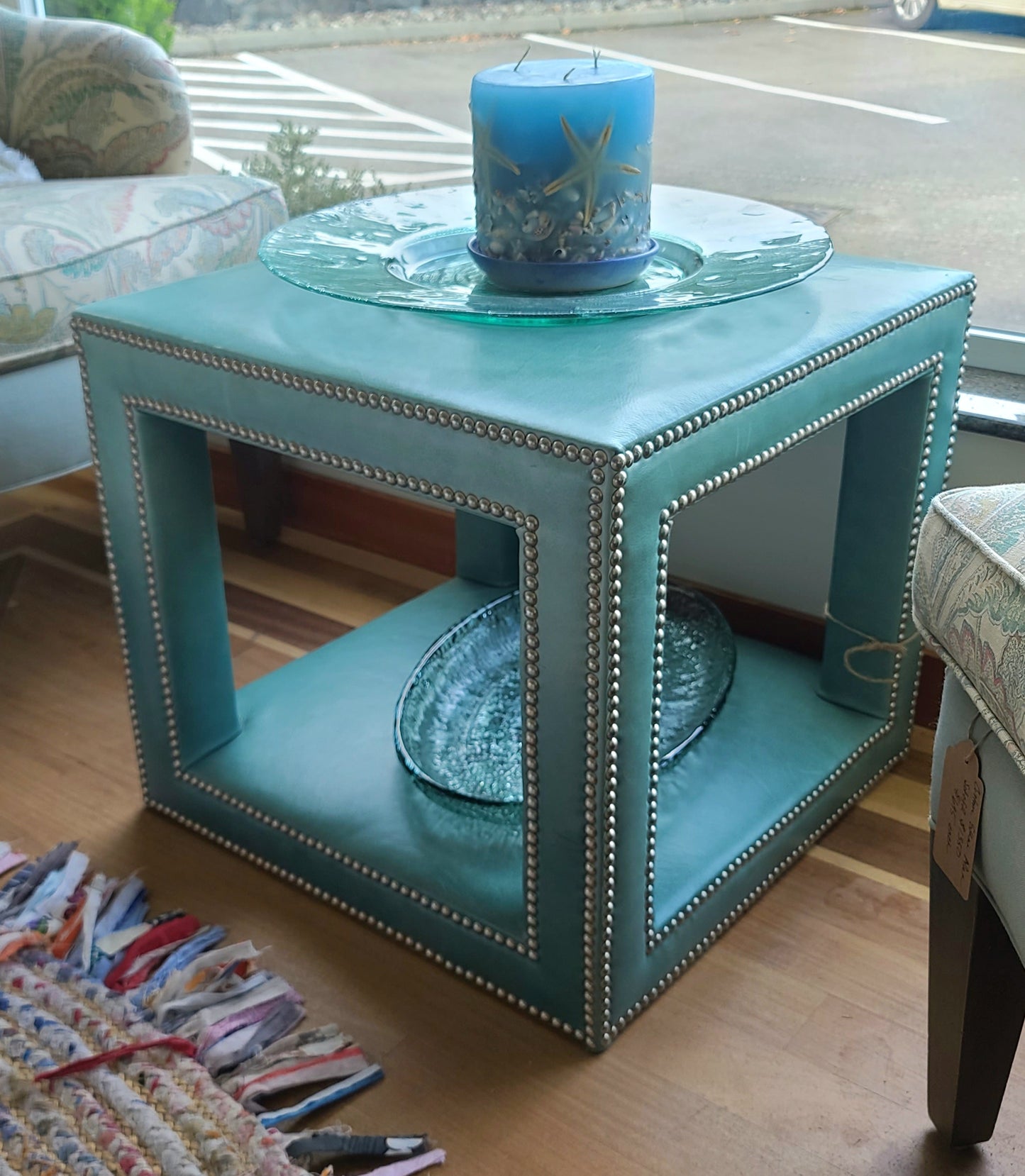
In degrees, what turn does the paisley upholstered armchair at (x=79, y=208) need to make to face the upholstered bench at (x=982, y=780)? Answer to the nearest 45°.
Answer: approximately 45° to its right

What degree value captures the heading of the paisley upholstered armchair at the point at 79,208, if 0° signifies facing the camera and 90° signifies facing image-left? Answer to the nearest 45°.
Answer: approximately 315°

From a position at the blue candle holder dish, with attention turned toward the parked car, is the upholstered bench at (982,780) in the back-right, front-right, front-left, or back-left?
back-right

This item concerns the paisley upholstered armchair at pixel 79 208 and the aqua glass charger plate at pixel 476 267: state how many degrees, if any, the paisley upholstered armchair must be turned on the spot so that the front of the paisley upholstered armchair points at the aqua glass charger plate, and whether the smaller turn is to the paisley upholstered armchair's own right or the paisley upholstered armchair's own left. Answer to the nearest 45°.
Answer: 0° — it already faces it

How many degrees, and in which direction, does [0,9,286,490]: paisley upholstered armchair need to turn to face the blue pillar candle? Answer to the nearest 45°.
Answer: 0° — it already faces it
